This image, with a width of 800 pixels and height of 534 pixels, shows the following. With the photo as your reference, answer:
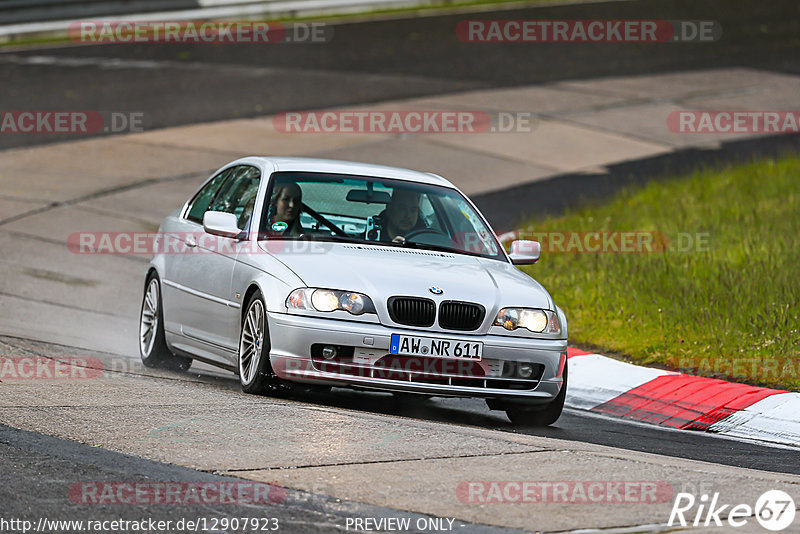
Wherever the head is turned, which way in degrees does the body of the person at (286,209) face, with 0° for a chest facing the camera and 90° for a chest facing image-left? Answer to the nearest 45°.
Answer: approximately 315°

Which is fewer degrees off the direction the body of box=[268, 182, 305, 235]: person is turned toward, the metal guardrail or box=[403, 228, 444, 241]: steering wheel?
the steering wheel

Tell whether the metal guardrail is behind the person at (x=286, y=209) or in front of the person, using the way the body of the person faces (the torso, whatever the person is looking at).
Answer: behind

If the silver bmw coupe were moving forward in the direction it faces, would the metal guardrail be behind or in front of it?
behind

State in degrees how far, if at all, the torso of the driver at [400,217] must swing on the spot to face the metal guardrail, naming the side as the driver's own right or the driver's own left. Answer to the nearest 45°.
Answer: approximately 135° to the driver's own left

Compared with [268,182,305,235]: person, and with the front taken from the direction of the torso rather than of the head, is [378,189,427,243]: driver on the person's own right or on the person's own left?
on the person's own left

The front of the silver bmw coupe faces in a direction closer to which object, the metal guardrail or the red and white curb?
the red and white curb

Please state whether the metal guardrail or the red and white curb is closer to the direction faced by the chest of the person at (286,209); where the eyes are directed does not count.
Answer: the red and white curb

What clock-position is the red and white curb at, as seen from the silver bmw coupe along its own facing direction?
The red and white curb is roughly at 10 o'clock from the silver bmw coupe.
